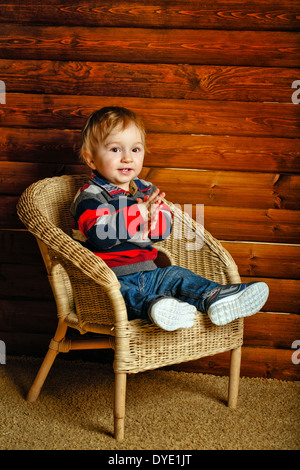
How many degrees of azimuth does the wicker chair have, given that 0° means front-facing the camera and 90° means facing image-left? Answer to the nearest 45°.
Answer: approximately 315°

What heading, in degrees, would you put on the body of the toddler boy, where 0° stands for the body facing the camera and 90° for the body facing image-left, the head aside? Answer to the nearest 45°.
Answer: approximately 315°
